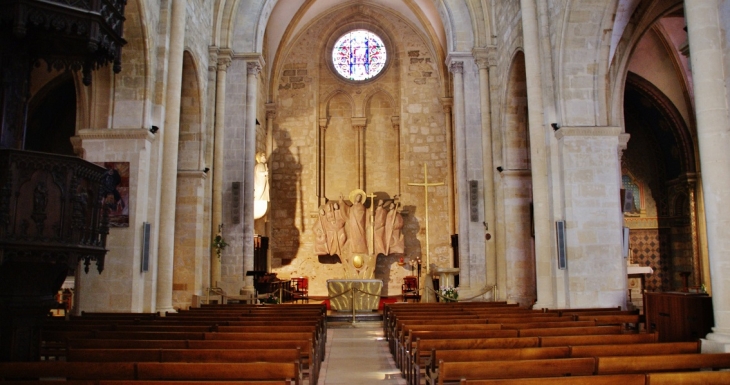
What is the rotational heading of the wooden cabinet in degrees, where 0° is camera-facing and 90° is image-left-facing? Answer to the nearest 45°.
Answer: approximately 45°

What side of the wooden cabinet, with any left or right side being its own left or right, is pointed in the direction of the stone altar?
right

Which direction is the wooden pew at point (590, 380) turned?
away from the camera

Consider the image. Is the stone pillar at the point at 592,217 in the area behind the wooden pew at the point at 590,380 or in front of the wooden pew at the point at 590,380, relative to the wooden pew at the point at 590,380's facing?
in front

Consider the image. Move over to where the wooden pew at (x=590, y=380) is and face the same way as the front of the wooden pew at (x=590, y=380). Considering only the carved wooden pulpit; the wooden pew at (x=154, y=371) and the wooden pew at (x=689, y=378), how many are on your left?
2

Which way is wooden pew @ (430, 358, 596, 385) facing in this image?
away from the camera

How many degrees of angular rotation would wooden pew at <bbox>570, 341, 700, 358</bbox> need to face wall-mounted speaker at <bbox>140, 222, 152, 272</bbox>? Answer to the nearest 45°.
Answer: approximately 90° to its left

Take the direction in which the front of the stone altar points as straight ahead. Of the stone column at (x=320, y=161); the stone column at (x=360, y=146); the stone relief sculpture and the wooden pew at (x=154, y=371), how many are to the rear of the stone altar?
3

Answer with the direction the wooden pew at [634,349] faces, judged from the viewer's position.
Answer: facing away from the viewer

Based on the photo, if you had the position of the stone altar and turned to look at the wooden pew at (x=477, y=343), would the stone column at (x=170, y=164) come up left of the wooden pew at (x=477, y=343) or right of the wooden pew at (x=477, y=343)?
right

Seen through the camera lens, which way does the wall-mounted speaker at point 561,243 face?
facing the viewer

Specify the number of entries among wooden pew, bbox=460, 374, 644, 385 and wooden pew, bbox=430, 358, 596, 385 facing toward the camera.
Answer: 0

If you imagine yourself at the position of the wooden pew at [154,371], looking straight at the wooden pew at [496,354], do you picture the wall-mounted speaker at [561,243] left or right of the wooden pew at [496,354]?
left

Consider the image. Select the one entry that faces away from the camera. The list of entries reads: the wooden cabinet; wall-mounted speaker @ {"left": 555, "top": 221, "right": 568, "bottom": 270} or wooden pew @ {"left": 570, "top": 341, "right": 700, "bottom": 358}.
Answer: the wooden pew

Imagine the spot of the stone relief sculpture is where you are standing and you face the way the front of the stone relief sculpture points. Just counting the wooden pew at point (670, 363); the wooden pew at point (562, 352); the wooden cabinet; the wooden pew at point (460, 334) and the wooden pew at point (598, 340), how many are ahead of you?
5

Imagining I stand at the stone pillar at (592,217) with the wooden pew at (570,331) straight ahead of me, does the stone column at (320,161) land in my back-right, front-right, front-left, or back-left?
back-right

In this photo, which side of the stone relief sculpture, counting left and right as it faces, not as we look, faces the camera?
front

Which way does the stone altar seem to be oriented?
toward the camera

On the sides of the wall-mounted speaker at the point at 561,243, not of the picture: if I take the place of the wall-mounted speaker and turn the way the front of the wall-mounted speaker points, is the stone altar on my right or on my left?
on my right

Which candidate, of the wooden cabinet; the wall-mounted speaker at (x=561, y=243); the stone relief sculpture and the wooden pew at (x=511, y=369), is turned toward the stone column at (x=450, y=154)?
the wooden pew
